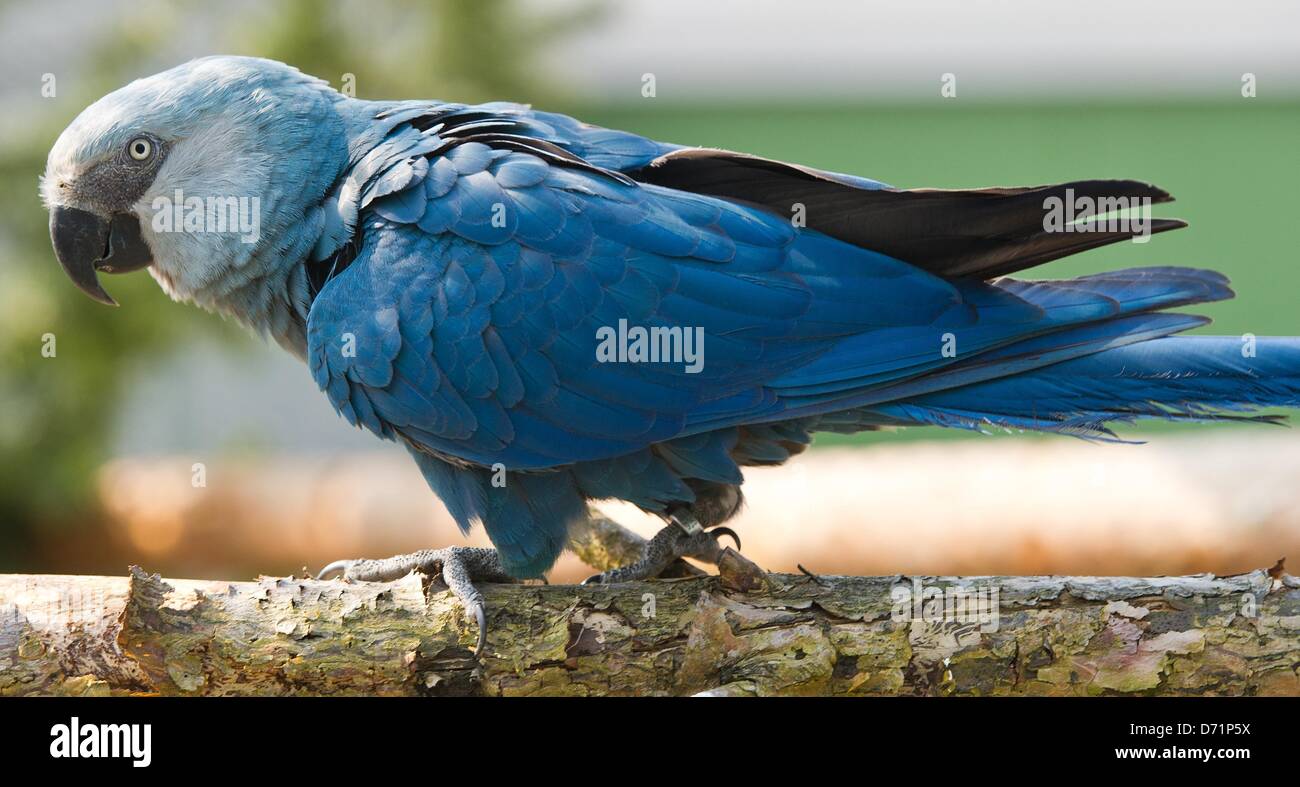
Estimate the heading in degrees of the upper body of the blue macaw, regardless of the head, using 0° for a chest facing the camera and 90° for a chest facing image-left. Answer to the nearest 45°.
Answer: approximately 90°
